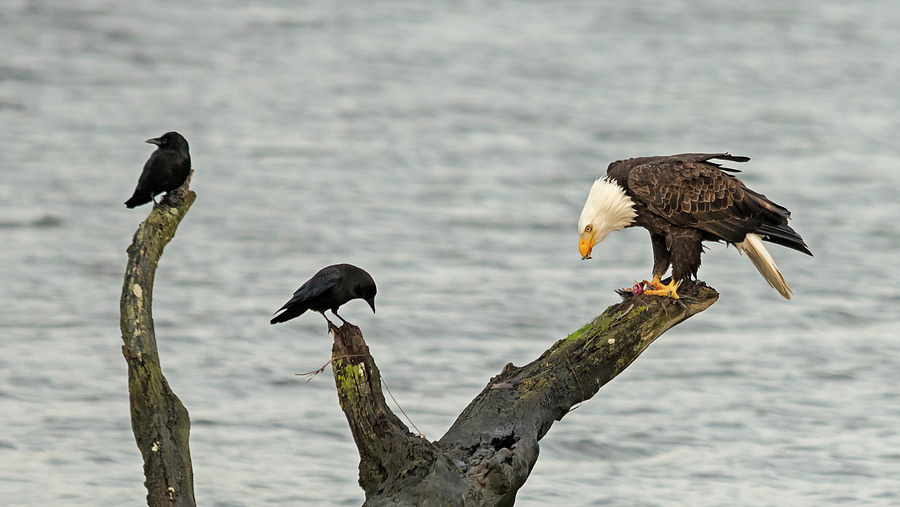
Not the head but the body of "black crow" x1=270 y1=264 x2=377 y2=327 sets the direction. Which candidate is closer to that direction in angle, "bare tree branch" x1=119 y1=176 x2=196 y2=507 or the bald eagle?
the bald eagle

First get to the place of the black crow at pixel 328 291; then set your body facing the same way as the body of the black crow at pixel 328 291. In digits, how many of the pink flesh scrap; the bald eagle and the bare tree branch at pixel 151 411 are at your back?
1

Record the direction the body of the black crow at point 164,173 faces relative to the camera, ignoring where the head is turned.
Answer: to the viewer's right

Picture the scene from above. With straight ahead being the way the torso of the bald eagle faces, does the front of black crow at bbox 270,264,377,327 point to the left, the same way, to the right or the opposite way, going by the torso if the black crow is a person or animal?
the opposite way

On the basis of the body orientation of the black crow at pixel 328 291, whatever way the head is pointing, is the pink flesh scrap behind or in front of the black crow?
in front

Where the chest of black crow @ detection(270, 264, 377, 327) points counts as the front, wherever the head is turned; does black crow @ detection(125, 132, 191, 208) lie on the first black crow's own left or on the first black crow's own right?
on the first black crow's own left

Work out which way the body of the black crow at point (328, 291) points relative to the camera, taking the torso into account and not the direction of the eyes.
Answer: to the viewer's right

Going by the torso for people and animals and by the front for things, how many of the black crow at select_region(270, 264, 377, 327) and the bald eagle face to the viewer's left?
1

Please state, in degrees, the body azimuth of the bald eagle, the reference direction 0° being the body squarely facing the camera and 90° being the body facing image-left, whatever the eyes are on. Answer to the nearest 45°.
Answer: approximately 90°

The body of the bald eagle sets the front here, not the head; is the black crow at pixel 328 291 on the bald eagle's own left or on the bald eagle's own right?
on the bald eagle's own left

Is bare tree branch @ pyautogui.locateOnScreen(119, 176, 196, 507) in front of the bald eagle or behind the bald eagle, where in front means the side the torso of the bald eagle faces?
in front

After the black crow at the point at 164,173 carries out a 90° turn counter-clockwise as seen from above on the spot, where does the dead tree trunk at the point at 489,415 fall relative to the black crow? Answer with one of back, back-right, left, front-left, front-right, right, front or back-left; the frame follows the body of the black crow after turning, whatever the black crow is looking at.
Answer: back-right

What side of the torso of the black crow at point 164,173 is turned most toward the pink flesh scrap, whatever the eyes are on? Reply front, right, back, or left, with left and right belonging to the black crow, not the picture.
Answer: front
